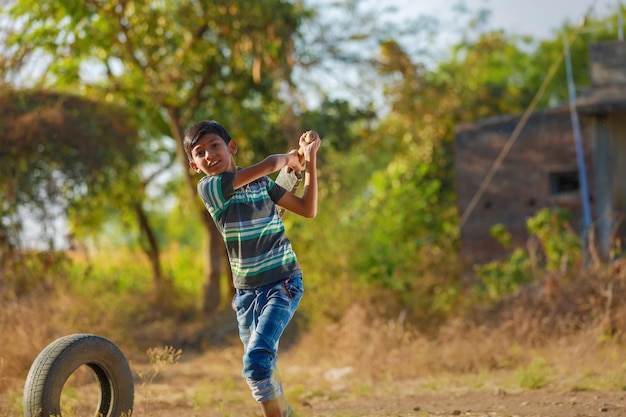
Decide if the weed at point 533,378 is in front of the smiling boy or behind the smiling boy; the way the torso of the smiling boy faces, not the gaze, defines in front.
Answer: behind

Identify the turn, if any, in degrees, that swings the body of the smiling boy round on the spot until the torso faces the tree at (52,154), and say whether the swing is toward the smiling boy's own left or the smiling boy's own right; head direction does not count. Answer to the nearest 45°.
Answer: approximately 180°

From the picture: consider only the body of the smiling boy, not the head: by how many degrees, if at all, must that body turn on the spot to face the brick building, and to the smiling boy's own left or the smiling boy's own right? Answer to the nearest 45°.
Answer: approximately 135° to the smiling boy's own left

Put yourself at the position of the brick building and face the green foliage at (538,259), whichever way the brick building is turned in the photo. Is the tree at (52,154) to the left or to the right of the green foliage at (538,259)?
right

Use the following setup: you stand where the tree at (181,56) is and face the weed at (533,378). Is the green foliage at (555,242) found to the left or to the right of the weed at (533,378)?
left

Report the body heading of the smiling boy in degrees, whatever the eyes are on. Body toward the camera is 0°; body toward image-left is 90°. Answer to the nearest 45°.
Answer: approximately 0°

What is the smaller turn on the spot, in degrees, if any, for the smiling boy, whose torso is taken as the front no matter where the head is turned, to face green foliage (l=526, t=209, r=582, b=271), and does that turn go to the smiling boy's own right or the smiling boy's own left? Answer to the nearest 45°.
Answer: approximately 135° to the smiling boy's own left

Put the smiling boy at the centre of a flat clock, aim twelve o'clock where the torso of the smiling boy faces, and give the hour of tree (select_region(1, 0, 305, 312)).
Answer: The tree is roughly at 6 o'clock from the smiling boy.
